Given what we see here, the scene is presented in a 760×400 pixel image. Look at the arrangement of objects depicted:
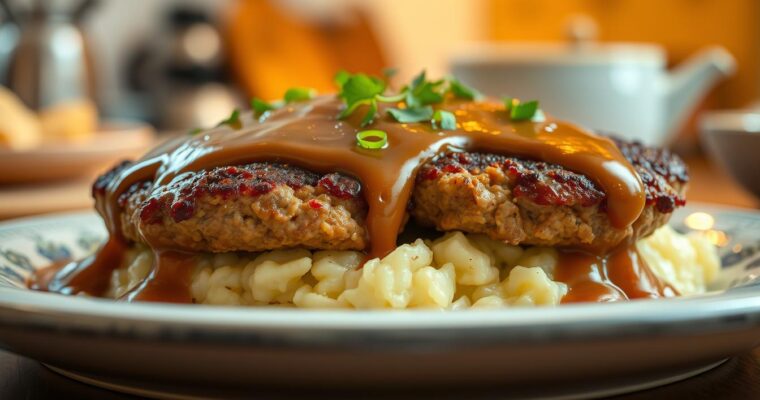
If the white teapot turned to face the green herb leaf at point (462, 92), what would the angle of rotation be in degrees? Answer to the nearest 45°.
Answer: approximately 90° to its right

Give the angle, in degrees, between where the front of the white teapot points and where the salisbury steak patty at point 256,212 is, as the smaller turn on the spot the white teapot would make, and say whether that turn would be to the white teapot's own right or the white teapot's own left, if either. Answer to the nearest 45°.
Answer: approximately 90° to the white teapot's own right

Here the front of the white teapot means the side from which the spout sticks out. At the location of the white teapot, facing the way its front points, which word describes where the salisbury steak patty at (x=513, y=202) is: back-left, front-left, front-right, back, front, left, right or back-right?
right

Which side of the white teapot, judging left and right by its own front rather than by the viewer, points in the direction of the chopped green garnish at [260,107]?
right

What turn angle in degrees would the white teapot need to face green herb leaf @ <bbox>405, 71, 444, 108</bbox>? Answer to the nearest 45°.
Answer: approximately 90° to its right

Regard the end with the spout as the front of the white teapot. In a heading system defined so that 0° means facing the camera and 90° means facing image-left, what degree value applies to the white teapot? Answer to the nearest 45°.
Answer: approximately 270°

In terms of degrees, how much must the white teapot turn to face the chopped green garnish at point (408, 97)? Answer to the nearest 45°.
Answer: approximately 90° to its right

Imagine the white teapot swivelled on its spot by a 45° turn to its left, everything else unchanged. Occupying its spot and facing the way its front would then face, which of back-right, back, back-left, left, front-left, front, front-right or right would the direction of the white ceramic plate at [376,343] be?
back-right

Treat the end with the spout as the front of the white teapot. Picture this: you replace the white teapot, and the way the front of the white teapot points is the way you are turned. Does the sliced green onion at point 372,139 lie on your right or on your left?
on your right
